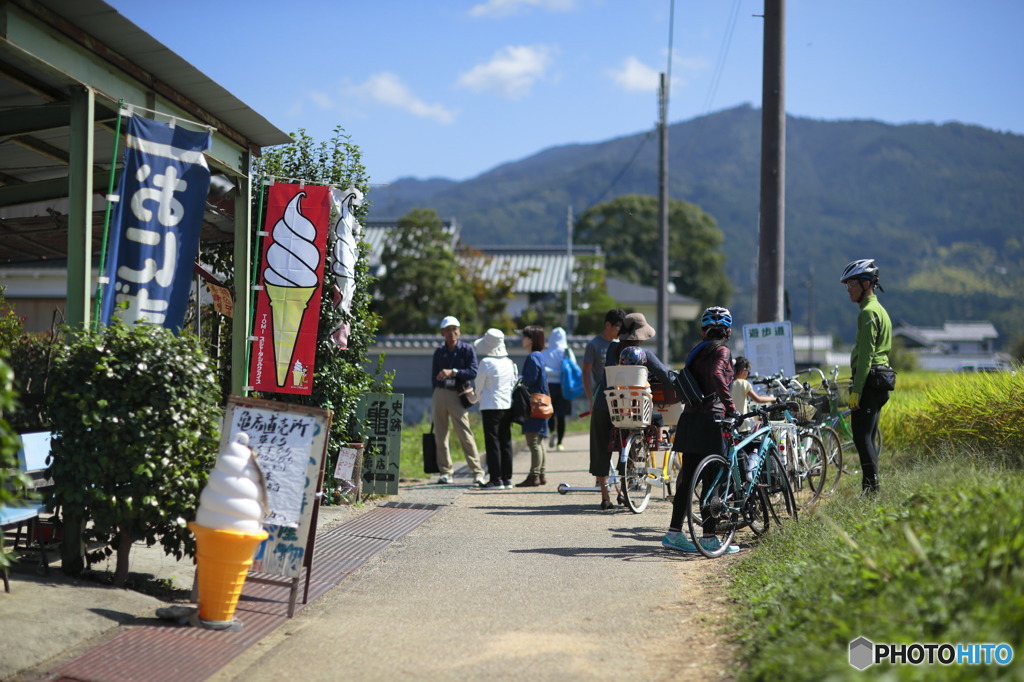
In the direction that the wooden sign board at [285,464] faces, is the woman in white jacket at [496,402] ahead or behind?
behind

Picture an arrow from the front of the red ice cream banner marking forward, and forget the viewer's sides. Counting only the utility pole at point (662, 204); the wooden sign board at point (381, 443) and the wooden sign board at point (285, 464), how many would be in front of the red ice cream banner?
1

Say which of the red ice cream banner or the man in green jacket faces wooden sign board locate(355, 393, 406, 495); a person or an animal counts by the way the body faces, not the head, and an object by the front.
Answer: the man in green jacket

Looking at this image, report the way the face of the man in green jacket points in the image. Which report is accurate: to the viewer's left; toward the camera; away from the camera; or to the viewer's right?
to the viewer's left

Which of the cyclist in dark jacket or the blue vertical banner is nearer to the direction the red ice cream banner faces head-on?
the blue vertical banner

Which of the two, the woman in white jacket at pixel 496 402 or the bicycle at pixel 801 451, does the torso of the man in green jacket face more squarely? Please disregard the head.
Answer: the woman in white jacket

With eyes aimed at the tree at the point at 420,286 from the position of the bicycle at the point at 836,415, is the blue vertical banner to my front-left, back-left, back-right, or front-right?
back-left

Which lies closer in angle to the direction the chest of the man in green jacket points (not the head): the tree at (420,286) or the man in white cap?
the man in white cap

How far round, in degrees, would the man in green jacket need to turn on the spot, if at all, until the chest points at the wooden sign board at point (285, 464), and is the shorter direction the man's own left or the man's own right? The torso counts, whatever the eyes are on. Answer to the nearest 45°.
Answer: approximately 45° to the man's own left

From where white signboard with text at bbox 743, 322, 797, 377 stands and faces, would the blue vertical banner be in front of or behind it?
in front

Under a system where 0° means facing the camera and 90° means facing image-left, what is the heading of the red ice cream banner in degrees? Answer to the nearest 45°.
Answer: approximately 0°

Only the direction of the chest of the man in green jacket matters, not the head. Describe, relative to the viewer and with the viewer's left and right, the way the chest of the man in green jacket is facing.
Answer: facing to the left of the viewer

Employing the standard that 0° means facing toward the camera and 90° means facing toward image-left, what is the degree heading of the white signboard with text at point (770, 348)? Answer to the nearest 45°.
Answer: approximately 0°
